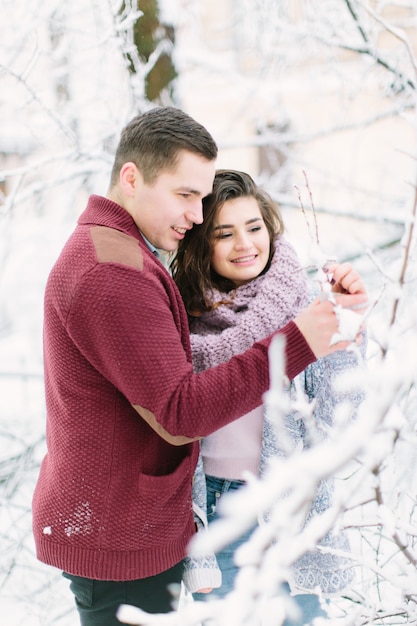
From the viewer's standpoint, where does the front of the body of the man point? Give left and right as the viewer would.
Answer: facing to the right of the viewer

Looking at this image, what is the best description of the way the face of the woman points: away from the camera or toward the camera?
toward the camera
